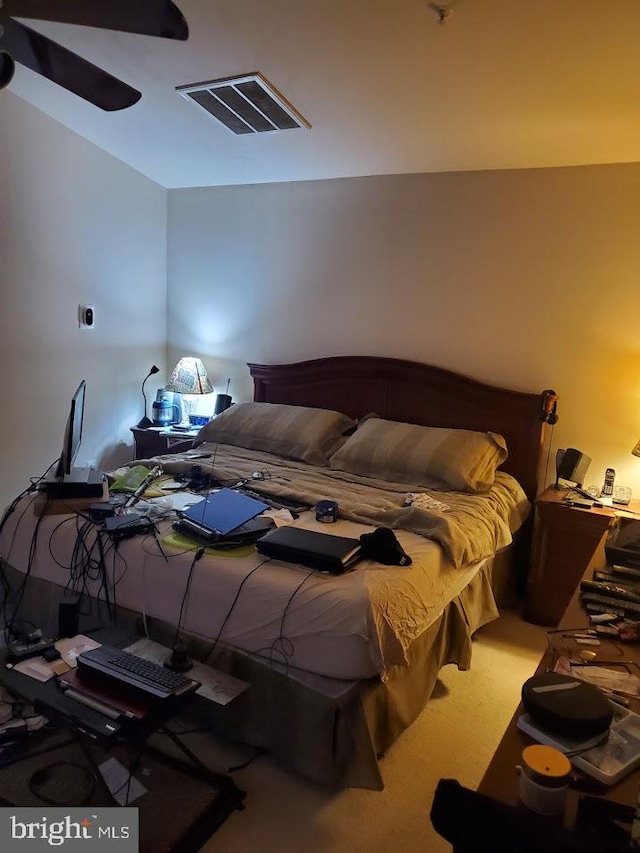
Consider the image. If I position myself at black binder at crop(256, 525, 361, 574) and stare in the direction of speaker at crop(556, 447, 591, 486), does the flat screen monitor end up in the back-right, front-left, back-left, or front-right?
back-left

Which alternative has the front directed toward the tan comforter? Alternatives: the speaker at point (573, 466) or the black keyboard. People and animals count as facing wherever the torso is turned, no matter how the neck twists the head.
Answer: the speaker

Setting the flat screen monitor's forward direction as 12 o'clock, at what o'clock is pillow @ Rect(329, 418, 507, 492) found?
The pillow is roughly at 12 o'clock from the flat screen monitor.

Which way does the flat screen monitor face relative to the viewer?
to the viewer's right

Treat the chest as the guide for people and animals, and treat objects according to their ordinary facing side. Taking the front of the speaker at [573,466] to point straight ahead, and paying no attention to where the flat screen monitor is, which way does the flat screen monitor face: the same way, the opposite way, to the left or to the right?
the opposite way

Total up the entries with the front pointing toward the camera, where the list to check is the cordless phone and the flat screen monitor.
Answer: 1

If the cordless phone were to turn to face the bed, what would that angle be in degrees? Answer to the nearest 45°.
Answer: approximately 45° to its right
